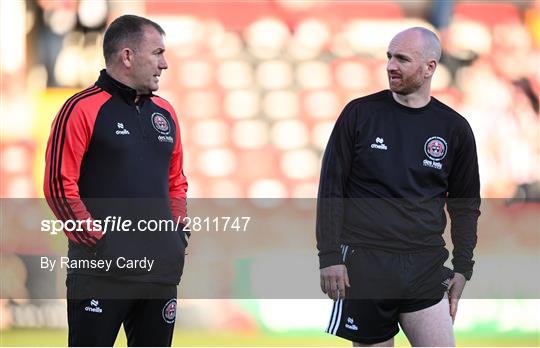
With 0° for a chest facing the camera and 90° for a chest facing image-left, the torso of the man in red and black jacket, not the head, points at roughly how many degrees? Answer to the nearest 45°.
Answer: approximately 315°

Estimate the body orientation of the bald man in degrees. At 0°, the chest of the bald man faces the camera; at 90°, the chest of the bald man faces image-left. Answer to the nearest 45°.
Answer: approximately 0°

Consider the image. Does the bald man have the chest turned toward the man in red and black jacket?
no

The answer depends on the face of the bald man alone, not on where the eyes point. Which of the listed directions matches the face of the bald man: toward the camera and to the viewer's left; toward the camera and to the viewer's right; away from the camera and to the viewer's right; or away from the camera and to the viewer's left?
toward the camera and to the viewer's left

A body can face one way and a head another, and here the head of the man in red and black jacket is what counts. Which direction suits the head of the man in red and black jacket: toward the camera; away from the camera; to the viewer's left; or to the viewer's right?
to the viewer's right

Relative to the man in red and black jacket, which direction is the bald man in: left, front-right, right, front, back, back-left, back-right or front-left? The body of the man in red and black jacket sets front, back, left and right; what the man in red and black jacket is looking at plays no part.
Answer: front-left

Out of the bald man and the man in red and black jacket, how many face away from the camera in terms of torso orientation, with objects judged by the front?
0
